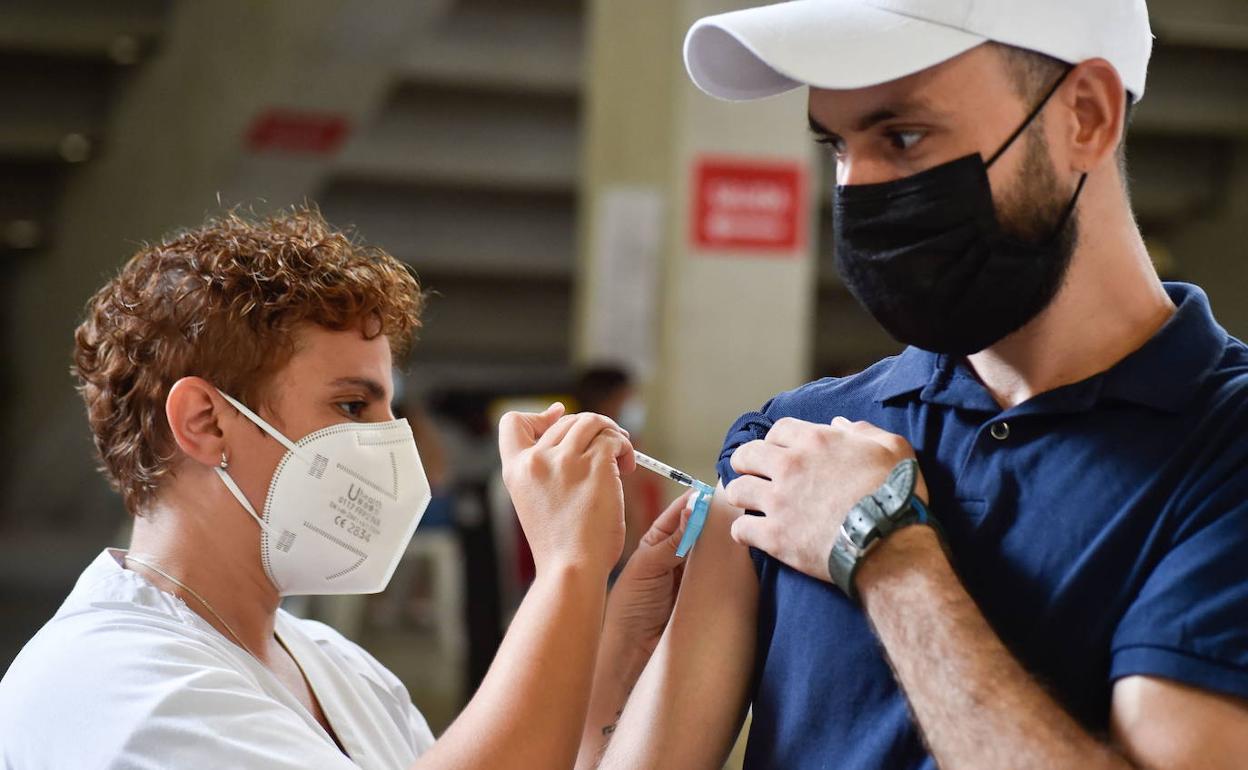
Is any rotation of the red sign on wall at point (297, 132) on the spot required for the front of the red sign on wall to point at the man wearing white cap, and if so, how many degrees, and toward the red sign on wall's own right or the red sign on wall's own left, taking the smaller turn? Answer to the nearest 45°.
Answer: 0° — it already faces them

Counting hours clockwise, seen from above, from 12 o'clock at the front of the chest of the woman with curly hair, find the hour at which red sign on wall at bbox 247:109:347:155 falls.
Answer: The red sign on wall is roughly at 9 o'clock from the woman with curly hair.

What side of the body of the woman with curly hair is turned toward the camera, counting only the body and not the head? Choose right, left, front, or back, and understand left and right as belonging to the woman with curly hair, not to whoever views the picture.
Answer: right

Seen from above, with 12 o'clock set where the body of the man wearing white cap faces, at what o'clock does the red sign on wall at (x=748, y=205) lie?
The red sign on wall is roughly at 4 o'clock from the man wearing white cap.

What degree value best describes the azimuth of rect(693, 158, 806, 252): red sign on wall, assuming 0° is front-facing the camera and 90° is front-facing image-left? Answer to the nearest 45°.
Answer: approximately 0°

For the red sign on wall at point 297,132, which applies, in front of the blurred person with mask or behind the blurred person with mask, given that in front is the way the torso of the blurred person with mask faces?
behind

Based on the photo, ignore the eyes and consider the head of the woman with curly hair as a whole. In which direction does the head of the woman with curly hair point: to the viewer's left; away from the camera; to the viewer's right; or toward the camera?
to the viewer's right

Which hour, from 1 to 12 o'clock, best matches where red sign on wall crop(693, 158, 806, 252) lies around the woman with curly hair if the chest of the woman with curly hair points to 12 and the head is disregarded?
The red sign on wall is roughly at 10 o'clock from the woman with curly hair.
